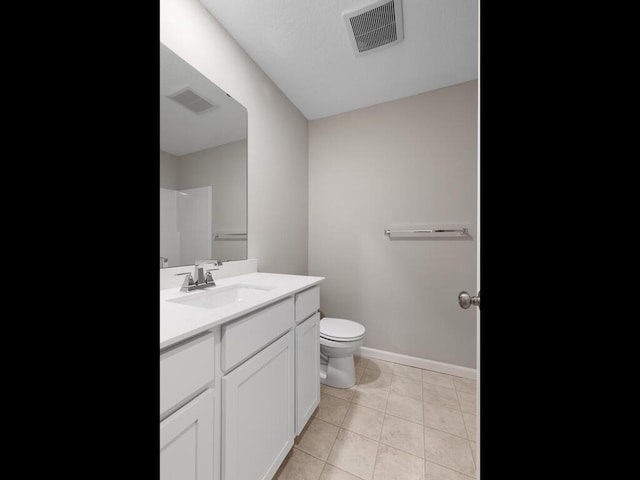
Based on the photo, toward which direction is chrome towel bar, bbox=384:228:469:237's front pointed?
toward the camera

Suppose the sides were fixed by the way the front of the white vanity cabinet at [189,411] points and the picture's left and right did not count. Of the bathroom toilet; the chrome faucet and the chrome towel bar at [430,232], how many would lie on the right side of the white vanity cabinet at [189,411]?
0

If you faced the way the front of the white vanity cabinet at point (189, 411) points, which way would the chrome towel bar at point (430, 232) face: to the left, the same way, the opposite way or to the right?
to the right

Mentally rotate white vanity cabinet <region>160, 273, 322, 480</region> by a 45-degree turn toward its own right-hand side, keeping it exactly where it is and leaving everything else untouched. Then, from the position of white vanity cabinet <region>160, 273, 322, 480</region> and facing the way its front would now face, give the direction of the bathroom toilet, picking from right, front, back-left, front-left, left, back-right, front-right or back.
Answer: back-left

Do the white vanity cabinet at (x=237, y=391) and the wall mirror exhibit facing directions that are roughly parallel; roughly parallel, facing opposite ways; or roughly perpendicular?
roughly parallel

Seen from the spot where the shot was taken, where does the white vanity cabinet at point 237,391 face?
facing the viewer and to the right of the viewer

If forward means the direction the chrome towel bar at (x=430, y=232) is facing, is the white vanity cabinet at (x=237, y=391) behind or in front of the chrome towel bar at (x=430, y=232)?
in front

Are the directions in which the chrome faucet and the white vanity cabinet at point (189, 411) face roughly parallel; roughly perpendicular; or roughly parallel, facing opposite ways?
roughly parallel

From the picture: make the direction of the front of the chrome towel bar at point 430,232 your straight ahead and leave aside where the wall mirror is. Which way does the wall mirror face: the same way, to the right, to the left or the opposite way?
to the left

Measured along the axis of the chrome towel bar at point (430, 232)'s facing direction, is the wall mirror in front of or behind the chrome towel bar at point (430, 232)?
in front

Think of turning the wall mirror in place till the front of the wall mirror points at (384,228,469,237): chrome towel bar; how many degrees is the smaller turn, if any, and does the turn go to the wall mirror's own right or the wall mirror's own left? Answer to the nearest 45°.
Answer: approximately 45° to the wall mirror's own left

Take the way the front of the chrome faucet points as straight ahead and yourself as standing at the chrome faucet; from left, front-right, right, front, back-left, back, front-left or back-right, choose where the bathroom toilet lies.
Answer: front-left

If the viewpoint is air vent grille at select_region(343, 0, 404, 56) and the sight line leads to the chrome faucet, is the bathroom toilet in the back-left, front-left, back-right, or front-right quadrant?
front-right

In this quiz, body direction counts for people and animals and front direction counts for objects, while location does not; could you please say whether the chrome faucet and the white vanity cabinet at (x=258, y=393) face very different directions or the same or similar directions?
same or similar directions

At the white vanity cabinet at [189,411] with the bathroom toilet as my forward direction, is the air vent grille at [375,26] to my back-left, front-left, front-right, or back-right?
front-right
